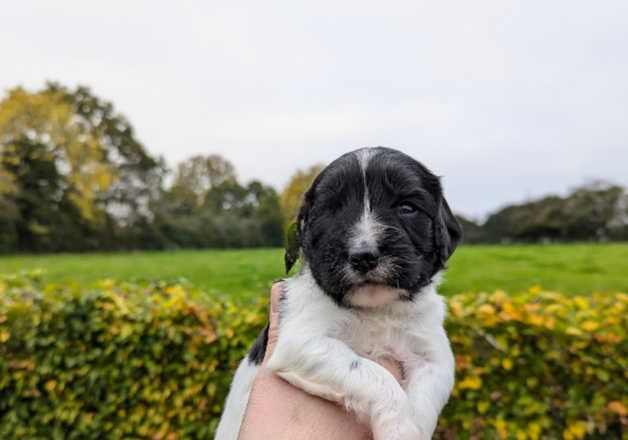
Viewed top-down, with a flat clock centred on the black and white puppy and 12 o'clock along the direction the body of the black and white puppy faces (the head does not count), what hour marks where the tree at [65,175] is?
The tree is roughly at 5 o'clock from the black and white puppy.

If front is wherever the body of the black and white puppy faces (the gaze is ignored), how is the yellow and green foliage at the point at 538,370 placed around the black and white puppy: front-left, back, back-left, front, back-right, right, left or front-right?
back-left

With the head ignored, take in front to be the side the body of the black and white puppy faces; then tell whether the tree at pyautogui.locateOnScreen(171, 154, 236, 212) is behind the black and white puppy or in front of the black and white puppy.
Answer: behind

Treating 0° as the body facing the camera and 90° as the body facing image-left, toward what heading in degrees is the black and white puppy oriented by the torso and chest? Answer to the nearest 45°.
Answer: approximately 0°
